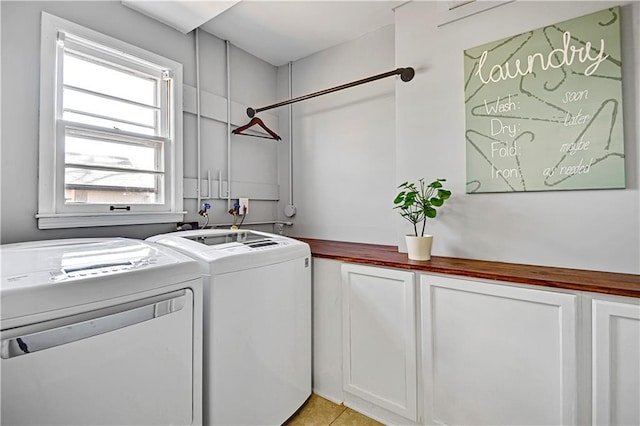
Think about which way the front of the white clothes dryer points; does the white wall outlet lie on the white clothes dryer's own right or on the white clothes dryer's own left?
on the white clothes dryer's own left

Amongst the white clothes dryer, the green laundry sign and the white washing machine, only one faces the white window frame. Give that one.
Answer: the green laundry sign

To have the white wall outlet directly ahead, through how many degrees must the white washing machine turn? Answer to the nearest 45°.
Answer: approximately 135° to its left

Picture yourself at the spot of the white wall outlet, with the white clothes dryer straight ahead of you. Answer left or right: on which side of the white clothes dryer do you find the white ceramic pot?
left

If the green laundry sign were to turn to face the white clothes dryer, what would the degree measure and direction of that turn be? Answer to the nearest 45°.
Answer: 0° — it already faces it

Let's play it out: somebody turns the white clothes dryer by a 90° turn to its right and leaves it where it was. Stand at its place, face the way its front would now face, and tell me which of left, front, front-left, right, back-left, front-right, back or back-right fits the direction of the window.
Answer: back-right

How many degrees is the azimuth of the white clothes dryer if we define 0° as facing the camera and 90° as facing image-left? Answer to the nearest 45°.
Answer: approximately 315°

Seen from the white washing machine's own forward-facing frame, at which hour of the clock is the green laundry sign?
The green laundry sign is roughly at 11 o'clock from the white washing machine.
